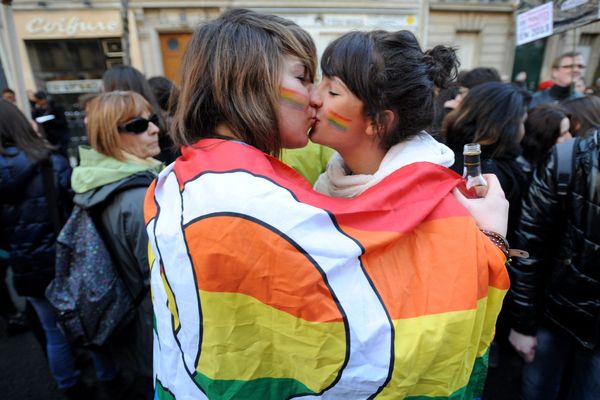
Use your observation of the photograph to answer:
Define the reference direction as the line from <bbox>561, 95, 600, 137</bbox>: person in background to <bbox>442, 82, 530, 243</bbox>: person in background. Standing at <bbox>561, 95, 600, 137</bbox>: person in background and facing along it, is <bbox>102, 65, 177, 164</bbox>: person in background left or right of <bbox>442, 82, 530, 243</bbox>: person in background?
right

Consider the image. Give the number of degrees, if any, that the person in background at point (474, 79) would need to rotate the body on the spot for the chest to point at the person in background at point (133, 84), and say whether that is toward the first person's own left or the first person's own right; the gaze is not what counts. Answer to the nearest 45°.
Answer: approximately 45° to the first person's own left

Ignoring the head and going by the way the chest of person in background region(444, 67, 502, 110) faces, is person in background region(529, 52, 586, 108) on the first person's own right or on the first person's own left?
on the first person's own right

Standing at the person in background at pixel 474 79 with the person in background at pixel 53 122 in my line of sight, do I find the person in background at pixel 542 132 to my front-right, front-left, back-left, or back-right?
back-left

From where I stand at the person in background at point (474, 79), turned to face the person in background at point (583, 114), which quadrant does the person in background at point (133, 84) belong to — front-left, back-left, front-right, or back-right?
back-right
